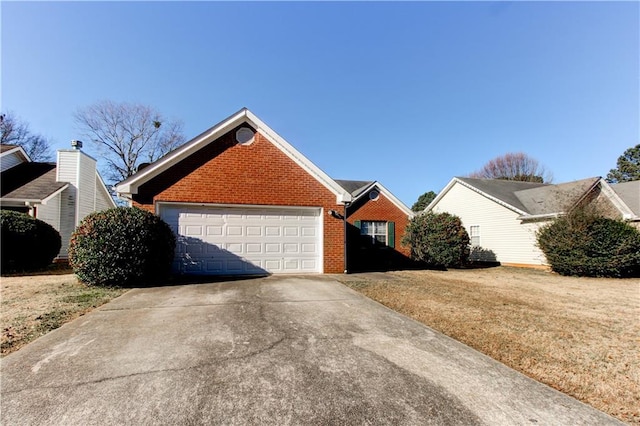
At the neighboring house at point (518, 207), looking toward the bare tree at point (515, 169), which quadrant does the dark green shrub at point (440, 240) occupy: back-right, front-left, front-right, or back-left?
back-left

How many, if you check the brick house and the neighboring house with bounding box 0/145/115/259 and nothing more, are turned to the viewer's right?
0

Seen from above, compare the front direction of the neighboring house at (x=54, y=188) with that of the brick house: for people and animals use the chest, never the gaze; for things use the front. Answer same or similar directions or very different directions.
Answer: same or similar directions

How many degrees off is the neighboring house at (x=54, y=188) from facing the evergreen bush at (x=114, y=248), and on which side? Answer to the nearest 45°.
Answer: approximately 45° to its left

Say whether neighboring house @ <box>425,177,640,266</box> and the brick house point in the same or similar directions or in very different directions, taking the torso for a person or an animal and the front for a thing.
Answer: same or similar directions

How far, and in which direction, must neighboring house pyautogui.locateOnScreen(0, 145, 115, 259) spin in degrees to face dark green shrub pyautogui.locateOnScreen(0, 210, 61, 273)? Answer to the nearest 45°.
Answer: approximately 45° to its left

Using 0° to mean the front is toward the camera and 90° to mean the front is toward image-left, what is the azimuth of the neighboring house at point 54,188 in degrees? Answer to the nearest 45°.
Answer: approximately 45°

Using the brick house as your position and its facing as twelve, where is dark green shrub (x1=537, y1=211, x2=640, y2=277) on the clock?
The dark green shrub is roughly at 9 o'clock from the brick house.

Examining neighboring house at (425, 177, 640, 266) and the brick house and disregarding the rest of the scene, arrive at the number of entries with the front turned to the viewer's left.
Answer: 0

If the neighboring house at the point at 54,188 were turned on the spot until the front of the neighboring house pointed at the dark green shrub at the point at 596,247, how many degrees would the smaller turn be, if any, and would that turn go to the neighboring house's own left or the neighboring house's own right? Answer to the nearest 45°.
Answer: approximately 90° to the neighboring house's own left

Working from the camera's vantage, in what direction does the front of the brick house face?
facing the viewer

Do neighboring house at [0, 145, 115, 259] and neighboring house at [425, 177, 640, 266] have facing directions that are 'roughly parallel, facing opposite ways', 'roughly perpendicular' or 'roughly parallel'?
roughly parallel

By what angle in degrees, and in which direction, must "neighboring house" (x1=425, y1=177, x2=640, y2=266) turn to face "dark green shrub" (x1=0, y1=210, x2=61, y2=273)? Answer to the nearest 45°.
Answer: approximately 90° to its right

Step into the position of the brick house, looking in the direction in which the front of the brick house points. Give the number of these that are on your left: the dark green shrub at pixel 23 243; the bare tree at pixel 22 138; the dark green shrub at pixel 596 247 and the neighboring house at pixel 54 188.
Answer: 1
